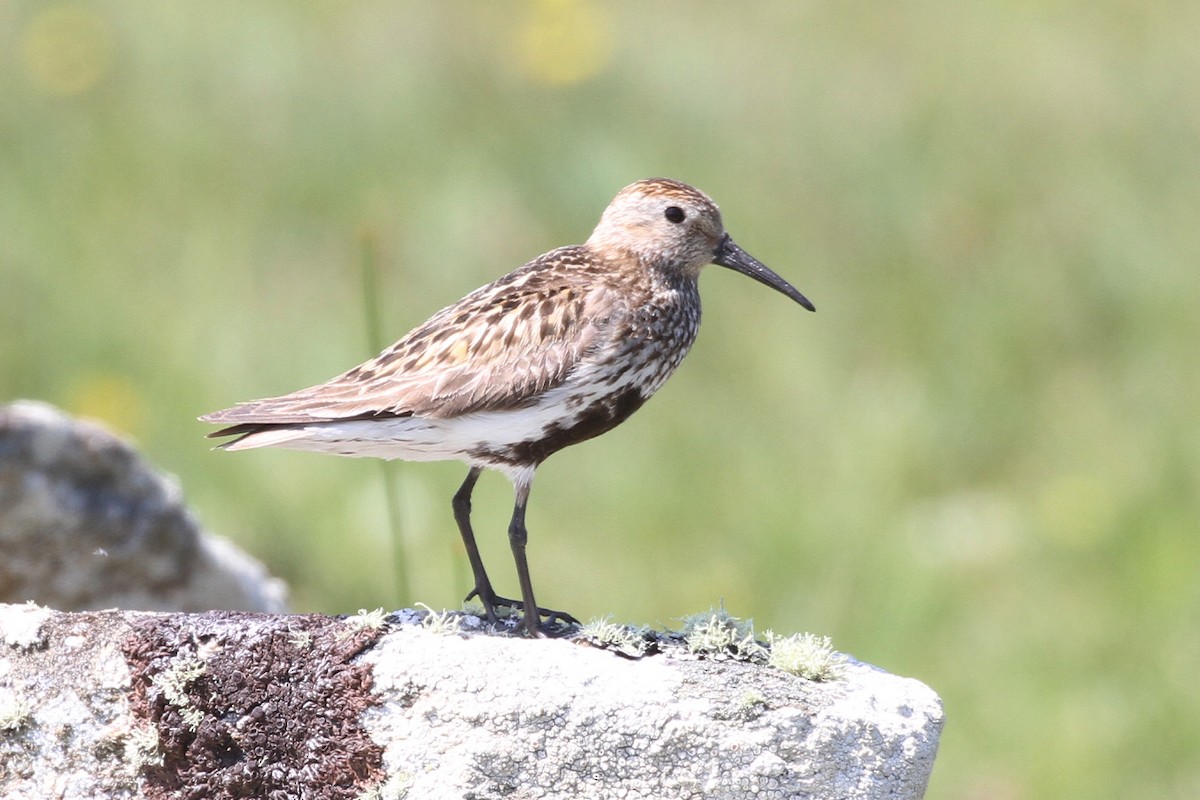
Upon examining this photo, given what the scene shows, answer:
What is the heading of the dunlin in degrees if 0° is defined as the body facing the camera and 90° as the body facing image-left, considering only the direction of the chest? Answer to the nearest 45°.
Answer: approximately 270°

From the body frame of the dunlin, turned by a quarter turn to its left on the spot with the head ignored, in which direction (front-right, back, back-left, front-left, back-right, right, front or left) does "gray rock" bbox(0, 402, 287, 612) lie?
front-left
